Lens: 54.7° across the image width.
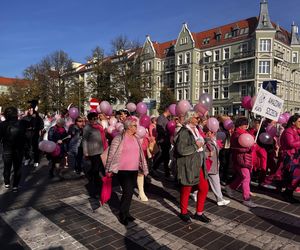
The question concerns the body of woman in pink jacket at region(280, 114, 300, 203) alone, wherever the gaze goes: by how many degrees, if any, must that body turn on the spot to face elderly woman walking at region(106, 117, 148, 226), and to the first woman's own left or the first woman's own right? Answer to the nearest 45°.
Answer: approximately 135° to the first woman's own right

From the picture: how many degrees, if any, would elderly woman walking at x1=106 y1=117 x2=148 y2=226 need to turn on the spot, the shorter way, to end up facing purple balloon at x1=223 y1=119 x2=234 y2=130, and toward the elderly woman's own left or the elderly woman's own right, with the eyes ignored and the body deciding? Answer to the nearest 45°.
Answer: approximately 90° to the elderly woman's own left

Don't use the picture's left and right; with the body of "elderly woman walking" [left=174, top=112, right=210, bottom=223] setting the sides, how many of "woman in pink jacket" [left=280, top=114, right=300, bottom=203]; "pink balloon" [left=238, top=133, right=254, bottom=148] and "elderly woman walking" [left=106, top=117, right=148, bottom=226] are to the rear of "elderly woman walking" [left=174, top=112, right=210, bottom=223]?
1

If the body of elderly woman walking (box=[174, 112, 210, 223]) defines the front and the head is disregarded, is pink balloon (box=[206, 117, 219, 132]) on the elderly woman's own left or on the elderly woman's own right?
on the elderly woman's own left

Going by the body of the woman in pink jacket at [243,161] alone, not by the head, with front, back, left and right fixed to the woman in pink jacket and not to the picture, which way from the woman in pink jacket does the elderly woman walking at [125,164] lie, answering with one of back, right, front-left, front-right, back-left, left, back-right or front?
back-right

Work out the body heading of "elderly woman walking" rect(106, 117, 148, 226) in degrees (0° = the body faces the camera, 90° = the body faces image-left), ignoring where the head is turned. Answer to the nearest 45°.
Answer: approximately 315°
